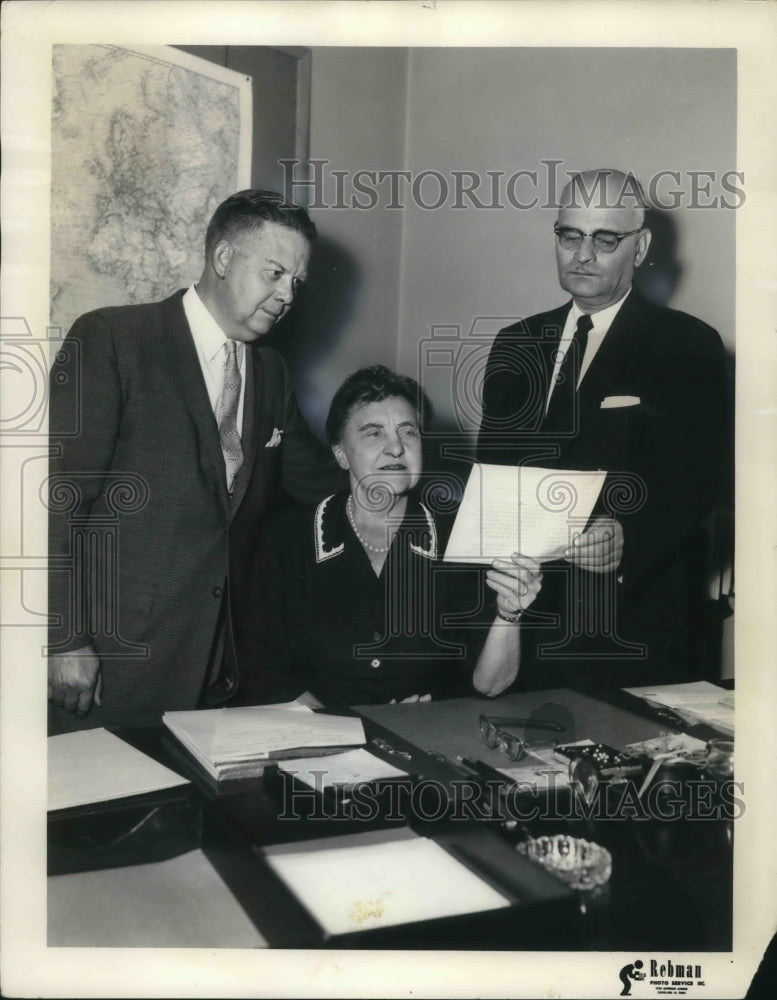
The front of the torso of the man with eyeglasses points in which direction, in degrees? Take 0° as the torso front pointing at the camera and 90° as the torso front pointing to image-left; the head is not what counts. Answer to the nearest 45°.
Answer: approximately 45°

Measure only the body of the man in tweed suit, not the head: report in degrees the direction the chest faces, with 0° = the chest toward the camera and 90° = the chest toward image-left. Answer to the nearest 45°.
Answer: approximately 315°

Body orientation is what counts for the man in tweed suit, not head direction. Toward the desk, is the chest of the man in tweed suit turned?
yes
